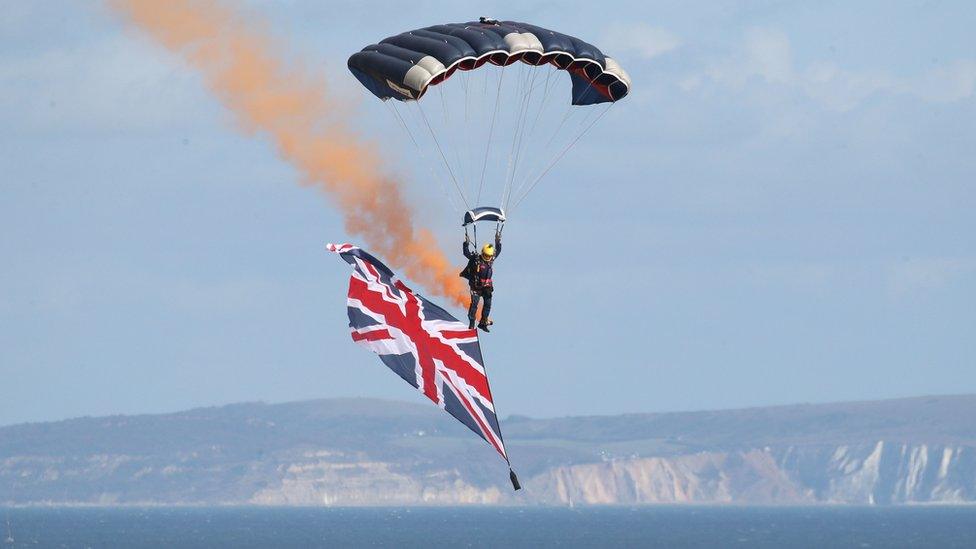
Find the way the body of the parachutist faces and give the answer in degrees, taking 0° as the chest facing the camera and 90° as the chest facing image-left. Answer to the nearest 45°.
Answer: approximately 315°
